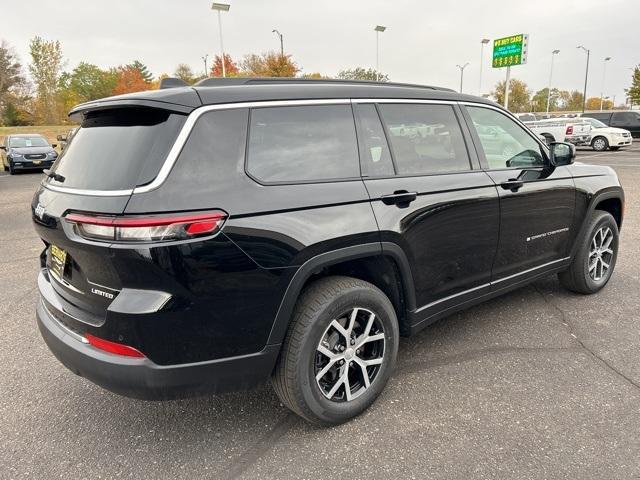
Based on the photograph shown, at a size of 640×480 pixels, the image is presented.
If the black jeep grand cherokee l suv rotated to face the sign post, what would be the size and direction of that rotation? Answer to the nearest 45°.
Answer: approximately 45° to its left

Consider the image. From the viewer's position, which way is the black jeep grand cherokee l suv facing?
facing away from the viewer and to the right of the viewer

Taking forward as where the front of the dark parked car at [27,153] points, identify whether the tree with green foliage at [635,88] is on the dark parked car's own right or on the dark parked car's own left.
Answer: on the dark parked car's own left

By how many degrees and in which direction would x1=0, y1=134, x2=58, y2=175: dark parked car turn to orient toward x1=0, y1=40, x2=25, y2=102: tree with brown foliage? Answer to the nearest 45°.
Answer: approximately 135° to its left

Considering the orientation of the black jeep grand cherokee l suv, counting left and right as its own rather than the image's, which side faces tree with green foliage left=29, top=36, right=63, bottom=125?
left

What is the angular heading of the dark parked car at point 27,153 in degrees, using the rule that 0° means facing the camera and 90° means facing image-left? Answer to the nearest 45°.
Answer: approximately 315°

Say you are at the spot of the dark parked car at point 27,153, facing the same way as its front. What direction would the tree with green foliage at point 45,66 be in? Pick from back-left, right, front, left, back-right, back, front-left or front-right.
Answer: back-left

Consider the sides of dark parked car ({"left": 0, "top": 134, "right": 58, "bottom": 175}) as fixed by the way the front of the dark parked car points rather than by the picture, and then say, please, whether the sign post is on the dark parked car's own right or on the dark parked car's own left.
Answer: on the dark parked car's own left
